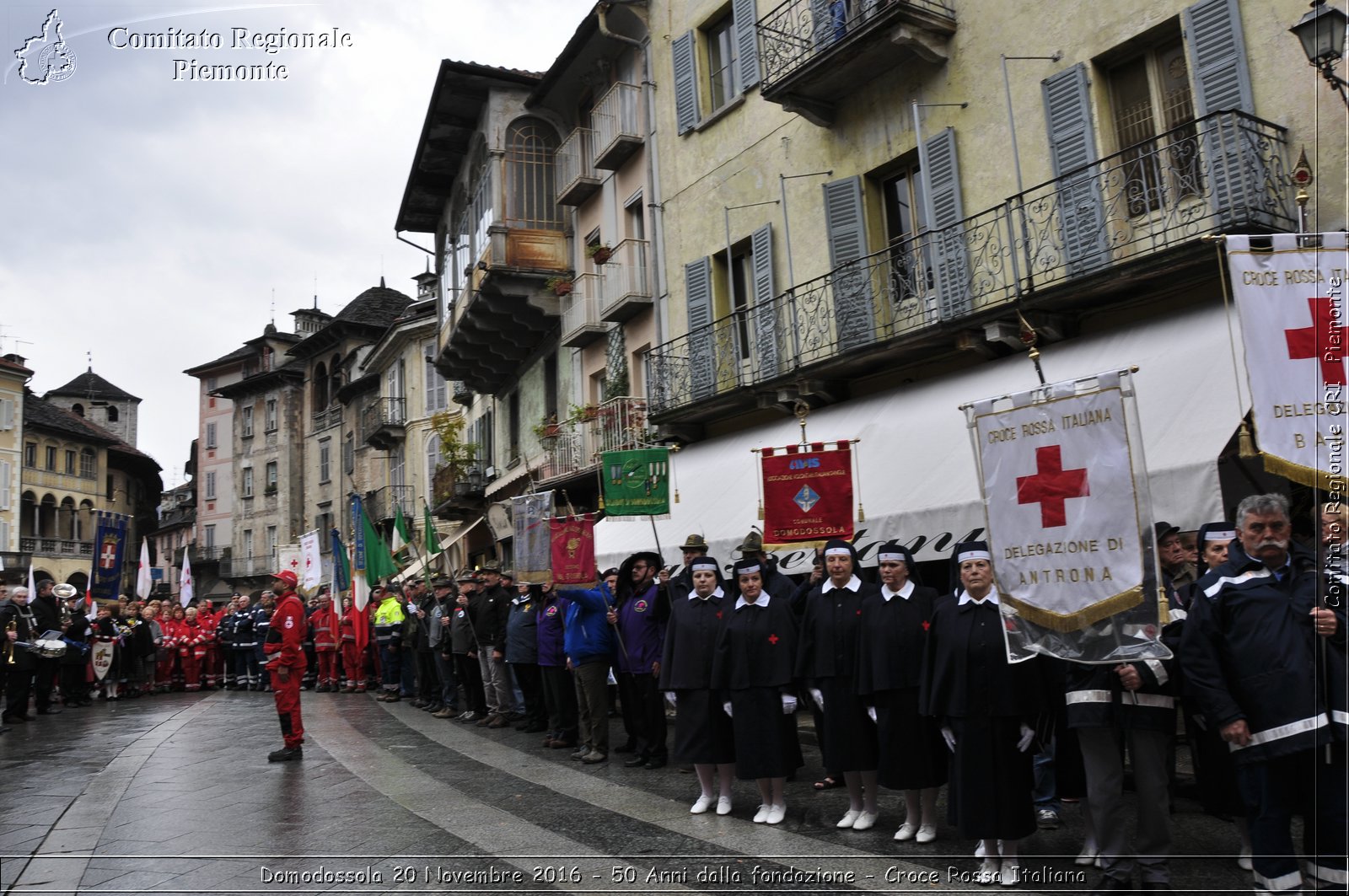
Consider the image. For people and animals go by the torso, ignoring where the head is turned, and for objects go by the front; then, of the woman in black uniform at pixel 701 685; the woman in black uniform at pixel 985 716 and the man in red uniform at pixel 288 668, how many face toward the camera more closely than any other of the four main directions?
2

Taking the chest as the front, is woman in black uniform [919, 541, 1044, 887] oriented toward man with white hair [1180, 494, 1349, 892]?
no

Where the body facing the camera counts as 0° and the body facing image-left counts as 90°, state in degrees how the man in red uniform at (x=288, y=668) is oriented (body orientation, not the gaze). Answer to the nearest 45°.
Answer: approximately 90°

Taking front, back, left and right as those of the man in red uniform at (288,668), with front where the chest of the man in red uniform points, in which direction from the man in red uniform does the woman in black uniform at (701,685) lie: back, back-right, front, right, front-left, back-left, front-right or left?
back-left

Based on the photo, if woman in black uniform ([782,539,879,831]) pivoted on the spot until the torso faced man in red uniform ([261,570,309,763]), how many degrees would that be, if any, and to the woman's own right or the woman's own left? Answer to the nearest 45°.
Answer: approximately 135° to the woman's own right

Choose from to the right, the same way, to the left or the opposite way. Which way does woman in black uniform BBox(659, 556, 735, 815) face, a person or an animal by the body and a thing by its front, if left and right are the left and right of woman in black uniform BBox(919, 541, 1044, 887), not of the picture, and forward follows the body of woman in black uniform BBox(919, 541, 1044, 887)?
the same way

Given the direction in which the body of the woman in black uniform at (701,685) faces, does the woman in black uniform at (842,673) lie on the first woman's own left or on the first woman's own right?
on the first woman's own left

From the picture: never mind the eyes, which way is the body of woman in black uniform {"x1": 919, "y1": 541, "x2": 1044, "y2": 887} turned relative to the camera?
toward the camera

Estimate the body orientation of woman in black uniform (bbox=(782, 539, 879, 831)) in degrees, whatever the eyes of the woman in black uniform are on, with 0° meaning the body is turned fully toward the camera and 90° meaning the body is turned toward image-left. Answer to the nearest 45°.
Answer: approximately 0°

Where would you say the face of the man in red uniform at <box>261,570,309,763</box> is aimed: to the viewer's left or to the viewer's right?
to the viewer's left

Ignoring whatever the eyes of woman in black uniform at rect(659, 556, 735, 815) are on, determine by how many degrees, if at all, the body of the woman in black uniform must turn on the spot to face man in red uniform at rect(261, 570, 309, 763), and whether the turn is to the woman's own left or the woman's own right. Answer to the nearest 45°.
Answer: approximately 135° to the woman's own right

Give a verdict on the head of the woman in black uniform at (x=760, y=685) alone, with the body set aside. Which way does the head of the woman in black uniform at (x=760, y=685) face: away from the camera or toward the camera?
toward the camera

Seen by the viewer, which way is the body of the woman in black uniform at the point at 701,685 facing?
toward the camera

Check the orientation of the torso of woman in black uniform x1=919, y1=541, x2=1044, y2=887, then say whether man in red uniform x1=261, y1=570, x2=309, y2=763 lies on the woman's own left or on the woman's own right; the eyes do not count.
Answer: on the woman's own right

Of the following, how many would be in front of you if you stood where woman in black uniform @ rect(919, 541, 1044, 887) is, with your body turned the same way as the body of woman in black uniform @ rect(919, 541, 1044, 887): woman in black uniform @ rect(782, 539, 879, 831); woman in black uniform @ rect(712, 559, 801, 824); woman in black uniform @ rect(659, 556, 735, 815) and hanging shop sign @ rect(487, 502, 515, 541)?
0

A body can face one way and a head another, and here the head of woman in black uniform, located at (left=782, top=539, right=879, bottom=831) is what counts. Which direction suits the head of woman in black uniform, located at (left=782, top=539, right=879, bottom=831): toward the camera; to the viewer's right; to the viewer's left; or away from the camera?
toward the camera

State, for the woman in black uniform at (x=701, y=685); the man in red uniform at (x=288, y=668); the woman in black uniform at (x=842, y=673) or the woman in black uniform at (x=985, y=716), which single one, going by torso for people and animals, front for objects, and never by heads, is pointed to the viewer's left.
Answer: the man in red uniform
